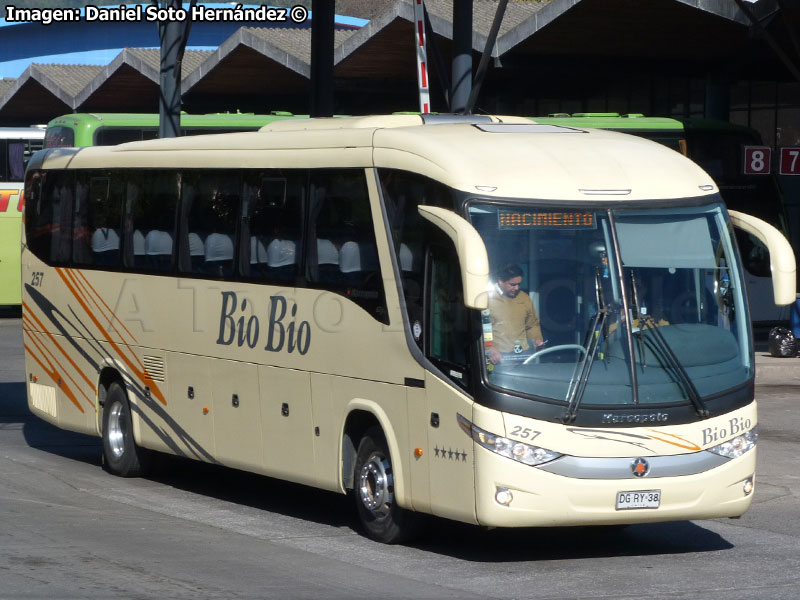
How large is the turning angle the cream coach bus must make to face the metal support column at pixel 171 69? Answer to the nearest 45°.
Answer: approximately 135° to its left

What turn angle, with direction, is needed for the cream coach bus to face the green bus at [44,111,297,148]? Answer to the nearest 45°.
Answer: approximately 135° to its left

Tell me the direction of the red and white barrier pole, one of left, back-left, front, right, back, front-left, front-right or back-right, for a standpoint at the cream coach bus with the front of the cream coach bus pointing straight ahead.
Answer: back-left

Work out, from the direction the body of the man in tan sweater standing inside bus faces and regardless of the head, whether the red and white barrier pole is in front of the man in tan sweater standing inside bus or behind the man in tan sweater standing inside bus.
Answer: behind

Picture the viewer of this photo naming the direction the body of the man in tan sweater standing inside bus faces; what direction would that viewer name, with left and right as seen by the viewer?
facing the viewer and to the right of the viewer

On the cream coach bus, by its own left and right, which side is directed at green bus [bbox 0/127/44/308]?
back

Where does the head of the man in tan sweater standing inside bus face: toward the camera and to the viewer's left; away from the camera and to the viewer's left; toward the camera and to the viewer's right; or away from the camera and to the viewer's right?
toward the camera and to the viewer's right

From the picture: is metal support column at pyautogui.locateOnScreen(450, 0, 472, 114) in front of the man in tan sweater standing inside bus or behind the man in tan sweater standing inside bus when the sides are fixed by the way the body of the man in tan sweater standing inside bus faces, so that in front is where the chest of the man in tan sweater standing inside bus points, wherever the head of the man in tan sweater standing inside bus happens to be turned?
behind
